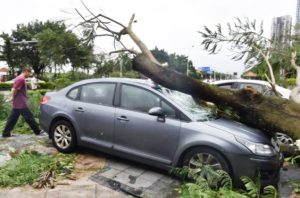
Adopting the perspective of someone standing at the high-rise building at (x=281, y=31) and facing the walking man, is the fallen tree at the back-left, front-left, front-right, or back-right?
front-left

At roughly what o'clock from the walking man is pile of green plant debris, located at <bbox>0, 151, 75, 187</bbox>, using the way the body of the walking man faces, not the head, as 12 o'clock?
The pile of green plant debris is roughly at 3 o'clock from the walking man.

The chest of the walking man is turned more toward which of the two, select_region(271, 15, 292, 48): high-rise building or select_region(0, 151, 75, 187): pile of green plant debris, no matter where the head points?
the high-rise building

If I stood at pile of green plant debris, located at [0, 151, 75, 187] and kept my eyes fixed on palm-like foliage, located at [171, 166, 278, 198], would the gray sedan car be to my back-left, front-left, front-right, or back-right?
front-left

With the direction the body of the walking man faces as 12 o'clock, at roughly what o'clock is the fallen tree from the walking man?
The fallen tree is roughly at 2 o'clock from the walking man.

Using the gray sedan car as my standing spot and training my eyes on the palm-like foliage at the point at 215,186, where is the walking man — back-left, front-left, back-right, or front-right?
back-right

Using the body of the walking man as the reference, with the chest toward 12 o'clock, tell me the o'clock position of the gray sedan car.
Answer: The gray sedan car is roughly at 2 o'clock from the walking man.

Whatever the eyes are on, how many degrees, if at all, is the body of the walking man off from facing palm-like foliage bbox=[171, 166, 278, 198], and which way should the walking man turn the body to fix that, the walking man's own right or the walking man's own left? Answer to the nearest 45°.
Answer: approximately 45° to the walking man's own right
